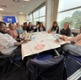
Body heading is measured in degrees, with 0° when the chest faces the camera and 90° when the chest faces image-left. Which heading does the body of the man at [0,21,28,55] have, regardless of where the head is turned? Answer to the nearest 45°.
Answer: approximately 270°
